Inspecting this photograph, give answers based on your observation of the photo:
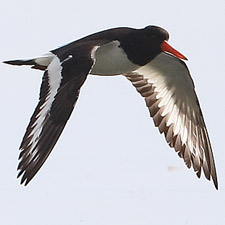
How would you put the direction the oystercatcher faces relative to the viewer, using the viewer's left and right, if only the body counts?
facing the viewer and to the right of the viewer

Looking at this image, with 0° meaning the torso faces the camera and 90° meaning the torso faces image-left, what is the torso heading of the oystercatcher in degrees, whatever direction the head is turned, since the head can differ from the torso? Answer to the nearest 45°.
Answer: approximately 315°
